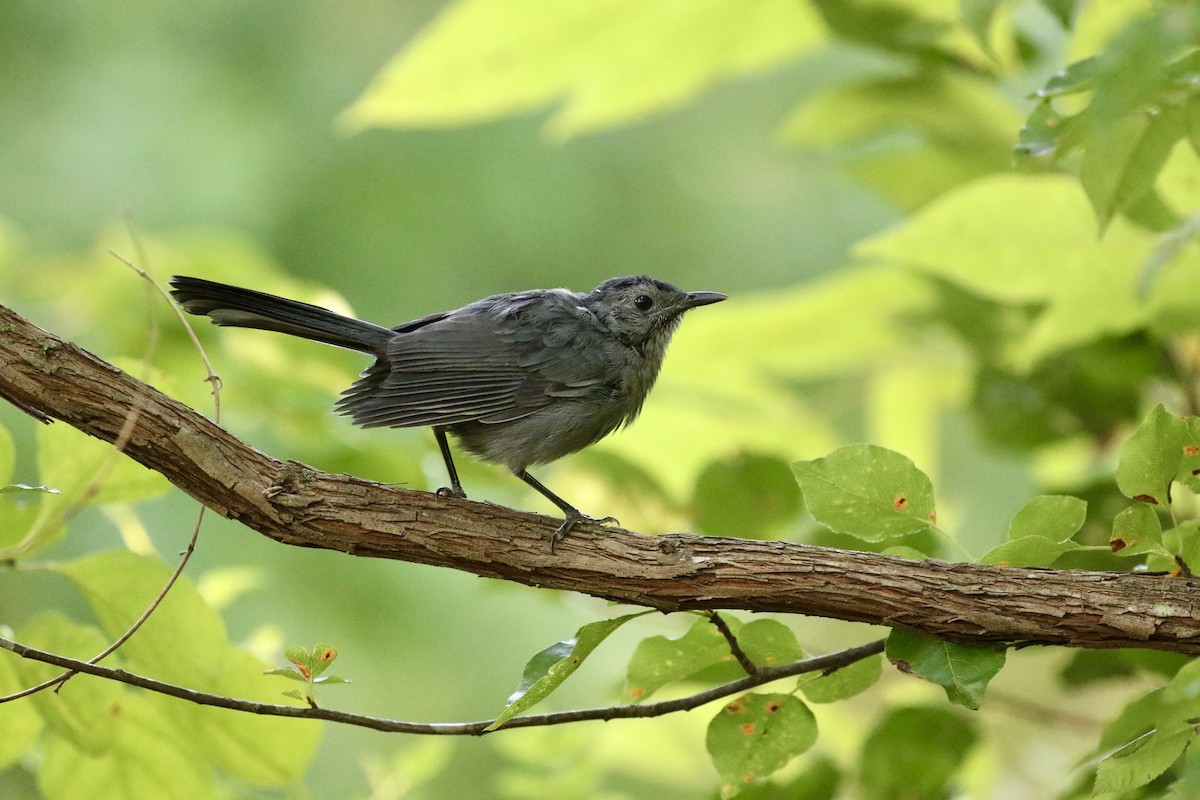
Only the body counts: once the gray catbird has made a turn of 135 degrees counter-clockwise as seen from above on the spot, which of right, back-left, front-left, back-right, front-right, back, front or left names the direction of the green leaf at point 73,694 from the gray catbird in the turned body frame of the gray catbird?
left

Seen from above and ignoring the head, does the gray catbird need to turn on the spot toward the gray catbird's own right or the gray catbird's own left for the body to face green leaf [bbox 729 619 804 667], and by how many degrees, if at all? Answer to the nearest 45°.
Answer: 0° — it already faces it

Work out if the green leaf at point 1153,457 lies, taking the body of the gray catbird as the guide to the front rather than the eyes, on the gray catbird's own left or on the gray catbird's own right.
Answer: on the gray catbird's own right

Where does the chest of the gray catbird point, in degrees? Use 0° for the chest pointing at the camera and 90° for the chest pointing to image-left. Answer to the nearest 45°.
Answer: approximately 270°

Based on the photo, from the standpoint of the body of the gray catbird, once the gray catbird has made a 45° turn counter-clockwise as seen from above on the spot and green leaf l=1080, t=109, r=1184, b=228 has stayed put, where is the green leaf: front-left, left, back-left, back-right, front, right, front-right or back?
front

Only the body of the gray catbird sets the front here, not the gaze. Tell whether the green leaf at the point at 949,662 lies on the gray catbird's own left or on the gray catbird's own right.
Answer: on the gray catbird's own right

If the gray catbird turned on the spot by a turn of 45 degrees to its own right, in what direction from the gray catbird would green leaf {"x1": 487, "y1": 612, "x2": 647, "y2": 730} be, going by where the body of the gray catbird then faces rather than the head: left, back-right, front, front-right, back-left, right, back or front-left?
front-left

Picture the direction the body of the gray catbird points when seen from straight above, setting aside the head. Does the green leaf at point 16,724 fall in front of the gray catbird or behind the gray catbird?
behind

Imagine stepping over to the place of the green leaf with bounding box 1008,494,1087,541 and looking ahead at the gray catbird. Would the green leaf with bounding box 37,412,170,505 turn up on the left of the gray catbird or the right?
right
